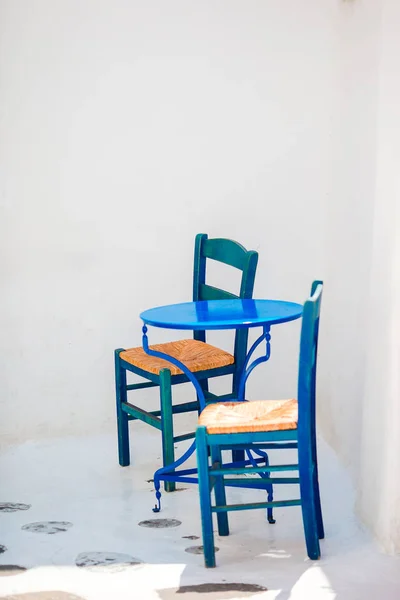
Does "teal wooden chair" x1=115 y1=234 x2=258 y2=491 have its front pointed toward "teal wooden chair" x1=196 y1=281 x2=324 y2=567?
no

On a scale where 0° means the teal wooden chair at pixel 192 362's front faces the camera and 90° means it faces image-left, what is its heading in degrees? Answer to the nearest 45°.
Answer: approximately 45°

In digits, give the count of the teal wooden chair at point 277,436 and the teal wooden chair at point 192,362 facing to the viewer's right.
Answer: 0

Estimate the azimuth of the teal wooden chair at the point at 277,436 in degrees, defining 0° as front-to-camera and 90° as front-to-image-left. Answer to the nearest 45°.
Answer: approximately 90°

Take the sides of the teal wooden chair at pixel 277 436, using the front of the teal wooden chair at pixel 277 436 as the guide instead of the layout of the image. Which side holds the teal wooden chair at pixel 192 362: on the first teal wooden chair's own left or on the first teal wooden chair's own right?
on the first teal wooden chair's own right
